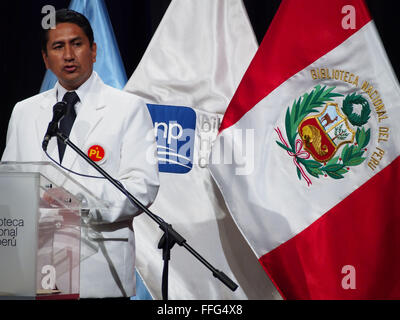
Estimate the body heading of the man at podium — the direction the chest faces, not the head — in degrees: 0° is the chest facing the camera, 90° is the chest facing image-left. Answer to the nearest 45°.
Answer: approximately 45°

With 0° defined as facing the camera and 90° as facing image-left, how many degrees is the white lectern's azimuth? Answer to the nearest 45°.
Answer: approximately 45°

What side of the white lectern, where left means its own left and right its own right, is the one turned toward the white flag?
back

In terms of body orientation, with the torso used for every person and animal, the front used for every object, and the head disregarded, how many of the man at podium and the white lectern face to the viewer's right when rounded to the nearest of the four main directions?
0
